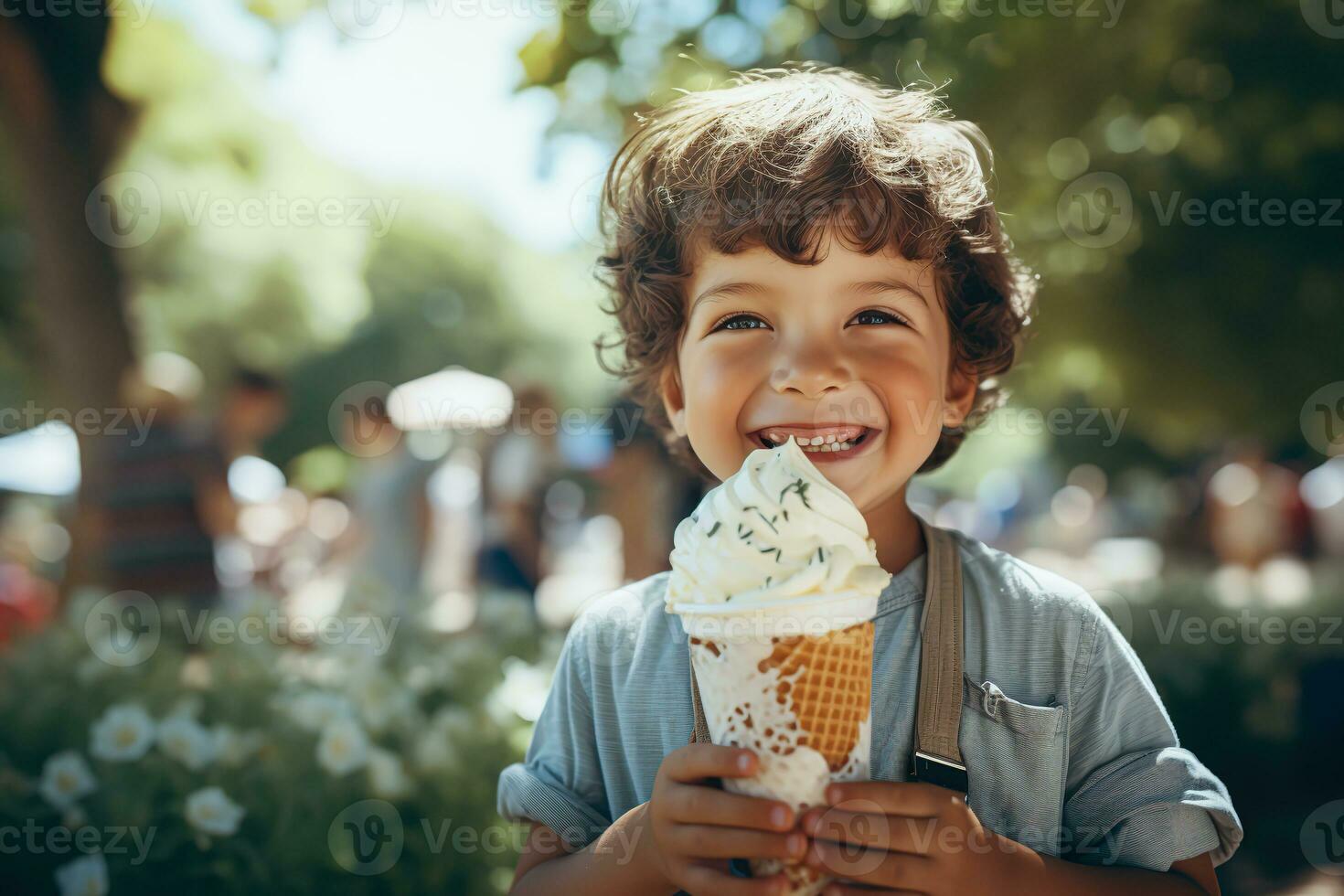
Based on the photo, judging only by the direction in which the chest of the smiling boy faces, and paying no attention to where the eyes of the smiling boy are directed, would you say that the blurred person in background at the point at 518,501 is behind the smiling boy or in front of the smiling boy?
behind

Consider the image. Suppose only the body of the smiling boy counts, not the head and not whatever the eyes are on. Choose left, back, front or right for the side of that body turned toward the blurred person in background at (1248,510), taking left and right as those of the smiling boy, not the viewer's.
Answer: back

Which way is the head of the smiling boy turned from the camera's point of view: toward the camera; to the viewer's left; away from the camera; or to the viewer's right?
toward the camera

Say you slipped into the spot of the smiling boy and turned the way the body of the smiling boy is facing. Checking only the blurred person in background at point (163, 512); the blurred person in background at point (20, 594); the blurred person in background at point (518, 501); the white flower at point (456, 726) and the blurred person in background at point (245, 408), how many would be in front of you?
0

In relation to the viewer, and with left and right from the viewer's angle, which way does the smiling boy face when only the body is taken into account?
facing the viewer

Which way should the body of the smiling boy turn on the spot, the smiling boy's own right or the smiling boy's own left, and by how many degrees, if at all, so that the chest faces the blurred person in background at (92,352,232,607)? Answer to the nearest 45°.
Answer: approximately 135° to the smiling boy's own right

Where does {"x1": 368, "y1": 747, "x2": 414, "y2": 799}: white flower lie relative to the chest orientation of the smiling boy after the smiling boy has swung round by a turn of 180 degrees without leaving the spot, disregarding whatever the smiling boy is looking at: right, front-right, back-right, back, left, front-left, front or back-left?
front-left
